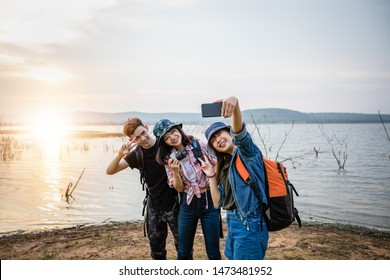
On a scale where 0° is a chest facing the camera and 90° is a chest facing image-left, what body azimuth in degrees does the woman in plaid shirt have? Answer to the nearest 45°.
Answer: approximately 0°

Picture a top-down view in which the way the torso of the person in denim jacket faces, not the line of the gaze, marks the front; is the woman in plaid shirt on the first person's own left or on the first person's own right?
on the first person's own right

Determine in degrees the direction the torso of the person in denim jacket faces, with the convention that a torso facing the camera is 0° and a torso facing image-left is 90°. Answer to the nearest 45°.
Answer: approximately 45°
